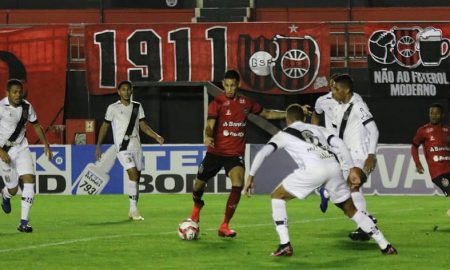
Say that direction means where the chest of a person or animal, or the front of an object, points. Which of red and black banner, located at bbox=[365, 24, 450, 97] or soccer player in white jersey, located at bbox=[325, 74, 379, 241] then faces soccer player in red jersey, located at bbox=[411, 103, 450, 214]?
the red and black banner

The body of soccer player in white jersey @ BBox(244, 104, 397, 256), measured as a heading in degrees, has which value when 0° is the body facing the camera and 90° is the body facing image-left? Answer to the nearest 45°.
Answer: approximately 135°

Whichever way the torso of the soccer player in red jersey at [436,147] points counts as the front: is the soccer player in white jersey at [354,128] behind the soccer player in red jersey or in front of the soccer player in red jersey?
in front

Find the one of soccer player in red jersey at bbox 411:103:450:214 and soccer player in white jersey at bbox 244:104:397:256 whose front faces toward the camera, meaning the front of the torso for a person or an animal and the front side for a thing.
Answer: the soccer player in red jersey

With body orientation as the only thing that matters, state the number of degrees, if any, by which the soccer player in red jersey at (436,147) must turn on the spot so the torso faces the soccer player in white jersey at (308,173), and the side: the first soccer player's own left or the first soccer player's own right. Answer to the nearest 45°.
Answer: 0° — they already face them

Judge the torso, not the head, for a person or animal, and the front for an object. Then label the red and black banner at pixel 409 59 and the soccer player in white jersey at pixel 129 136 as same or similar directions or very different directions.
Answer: same or similar directions

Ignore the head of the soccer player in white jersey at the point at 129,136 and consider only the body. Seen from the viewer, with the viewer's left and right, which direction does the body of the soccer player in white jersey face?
facing the viewer

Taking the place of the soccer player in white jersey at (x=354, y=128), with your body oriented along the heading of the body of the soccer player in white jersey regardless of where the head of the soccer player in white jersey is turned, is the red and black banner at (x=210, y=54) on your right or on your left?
on your right

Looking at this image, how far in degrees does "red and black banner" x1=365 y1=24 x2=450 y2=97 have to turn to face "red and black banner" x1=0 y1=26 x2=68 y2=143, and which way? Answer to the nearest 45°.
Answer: approximately 90° to its right

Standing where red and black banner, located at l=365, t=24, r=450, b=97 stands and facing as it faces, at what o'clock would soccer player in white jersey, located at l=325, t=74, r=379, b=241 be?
The soccer player in white jersey is roughly at 12 o'clock from the red and black banner.

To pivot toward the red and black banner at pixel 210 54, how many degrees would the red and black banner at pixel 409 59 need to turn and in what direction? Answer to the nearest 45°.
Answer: approximately 90° to its right

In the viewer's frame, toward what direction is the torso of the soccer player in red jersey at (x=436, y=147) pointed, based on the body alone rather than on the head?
toward the camera

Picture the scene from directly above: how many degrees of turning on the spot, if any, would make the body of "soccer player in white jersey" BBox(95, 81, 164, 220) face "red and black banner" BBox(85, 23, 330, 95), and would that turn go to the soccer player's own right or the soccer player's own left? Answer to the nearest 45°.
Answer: approximately 180°

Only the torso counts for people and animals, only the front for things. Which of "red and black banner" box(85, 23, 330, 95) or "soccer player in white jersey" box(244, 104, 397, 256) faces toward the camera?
the red and black banner
